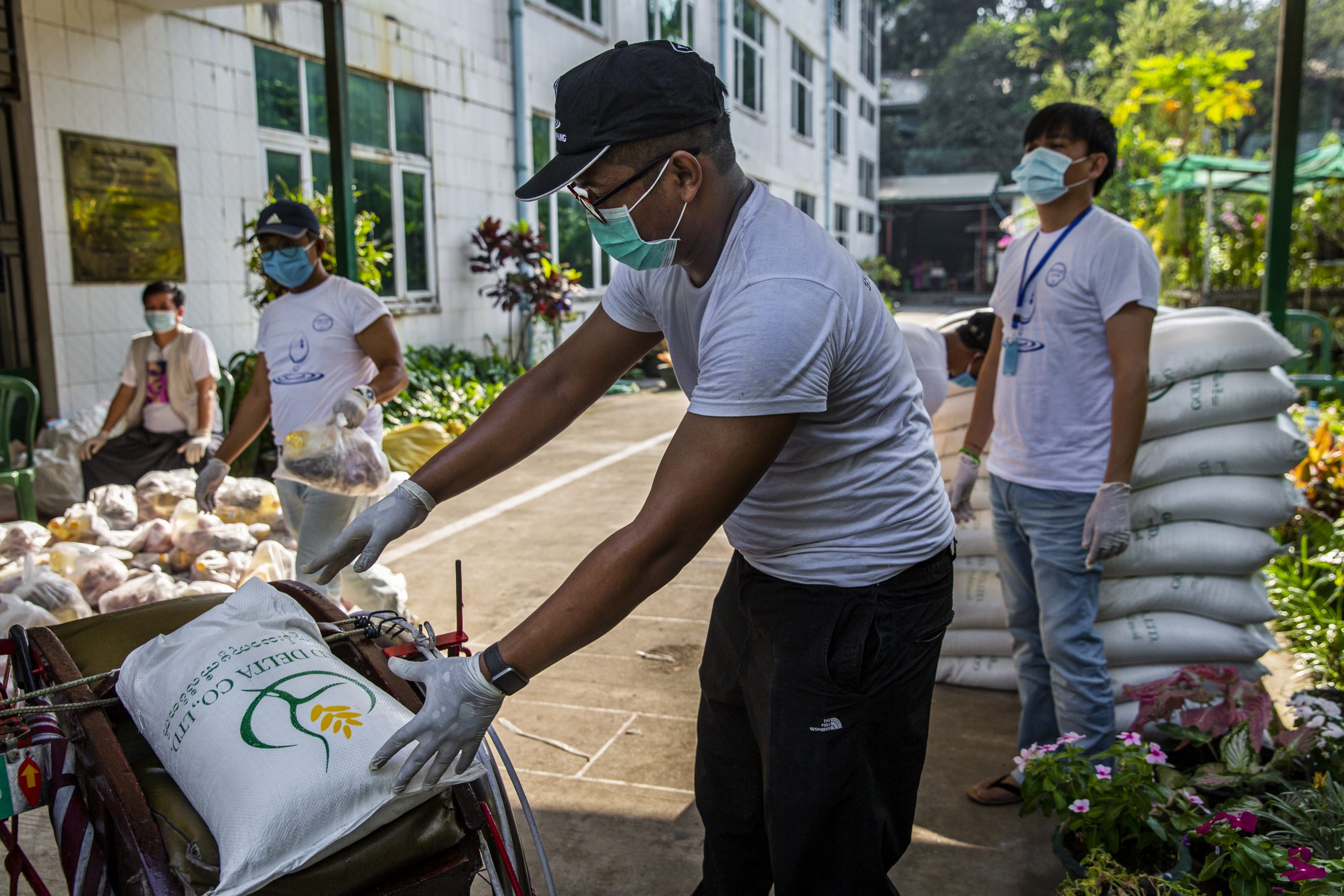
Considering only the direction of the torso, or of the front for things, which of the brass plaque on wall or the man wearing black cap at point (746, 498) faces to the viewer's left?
the man wearing black cap

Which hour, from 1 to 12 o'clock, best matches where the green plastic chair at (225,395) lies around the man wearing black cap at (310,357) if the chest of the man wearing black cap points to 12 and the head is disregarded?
The green plastic chair is roughly at 4 o'clock from the man wearing black cap.

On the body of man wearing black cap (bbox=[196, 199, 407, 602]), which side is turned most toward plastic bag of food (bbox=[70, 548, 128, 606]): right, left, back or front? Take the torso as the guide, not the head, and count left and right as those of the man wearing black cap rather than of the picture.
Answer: right

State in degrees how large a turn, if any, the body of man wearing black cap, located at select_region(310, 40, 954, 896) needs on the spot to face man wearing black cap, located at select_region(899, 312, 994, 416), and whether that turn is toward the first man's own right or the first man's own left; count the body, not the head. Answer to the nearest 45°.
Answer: approximately 135° to the first man's own right

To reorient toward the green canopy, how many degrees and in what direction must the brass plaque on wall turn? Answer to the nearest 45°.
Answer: approximately 45° to its left

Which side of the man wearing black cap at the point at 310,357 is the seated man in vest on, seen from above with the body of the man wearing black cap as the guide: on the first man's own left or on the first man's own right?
on the first man's own right

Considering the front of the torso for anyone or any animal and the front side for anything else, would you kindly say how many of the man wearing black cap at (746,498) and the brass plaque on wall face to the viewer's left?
1

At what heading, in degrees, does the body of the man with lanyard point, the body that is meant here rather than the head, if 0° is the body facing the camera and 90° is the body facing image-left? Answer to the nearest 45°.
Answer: approximately 45°

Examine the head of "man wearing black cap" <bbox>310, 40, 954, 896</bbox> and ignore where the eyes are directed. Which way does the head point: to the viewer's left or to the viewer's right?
to the viewer's left

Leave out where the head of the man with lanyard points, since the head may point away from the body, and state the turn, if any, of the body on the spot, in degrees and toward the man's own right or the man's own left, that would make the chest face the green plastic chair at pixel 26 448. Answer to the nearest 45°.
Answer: approximately 45° to the man's own right

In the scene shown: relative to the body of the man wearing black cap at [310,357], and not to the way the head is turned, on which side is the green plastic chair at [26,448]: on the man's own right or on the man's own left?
on the man's own right

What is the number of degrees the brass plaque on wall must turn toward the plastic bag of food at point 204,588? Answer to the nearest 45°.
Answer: approximately 45° to its right

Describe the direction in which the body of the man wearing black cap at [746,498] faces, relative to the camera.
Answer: to the viewer's left
